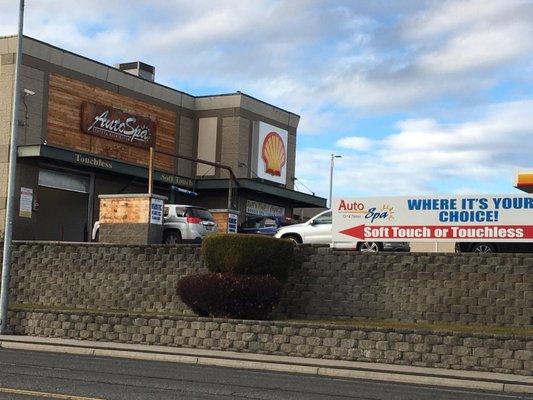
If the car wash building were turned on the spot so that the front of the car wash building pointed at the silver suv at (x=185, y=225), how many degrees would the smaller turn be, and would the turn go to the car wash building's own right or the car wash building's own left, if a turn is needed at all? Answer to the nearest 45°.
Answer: approximately 45° to the car wash building's own right

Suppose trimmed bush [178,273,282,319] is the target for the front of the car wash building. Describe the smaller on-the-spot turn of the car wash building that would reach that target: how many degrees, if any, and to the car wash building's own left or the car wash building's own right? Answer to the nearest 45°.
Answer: approximately 45° to the car wash building's own right

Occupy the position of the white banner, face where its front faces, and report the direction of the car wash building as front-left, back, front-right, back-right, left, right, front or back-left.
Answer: back-right

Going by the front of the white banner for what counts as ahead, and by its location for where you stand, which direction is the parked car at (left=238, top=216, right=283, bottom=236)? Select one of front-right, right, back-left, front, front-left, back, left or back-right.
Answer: back-right

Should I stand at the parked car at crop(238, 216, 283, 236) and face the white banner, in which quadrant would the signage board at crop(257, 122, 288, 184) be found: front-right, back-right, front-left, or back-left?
back-left

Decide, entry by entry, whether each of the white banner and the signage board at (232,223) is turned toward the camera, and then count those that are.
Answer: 2

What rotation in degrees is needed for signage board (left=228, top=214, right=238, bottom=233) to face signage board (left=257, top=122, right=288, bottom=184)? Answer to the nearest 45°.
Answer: approximately 180°

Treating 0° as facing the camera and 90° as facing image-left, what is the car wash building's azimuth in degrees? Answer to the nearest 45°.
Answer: approximately 315°

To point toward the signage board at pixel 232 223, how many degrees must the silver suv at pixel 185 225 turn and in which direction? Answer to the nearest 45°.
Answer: approximately 90° to its right

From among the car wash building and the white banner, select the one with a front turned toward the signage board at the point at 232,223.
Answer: the car wash building

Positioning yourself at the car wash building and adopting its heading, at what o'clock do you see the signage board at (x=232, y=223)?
The signage board is roughly at 12 o'clock from the car wash building.

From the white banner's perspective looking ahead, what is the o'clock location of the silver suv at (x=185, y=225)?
The silver suv is roughly at 4 o'clock from the white banner.

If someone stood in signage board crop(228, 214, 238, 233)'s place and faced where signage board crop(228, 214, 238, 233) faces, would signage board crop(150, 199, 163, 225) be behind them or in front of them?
in front

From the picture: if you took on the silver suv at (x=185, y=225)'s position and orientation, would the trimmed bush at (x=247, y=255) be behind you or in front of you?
behind
